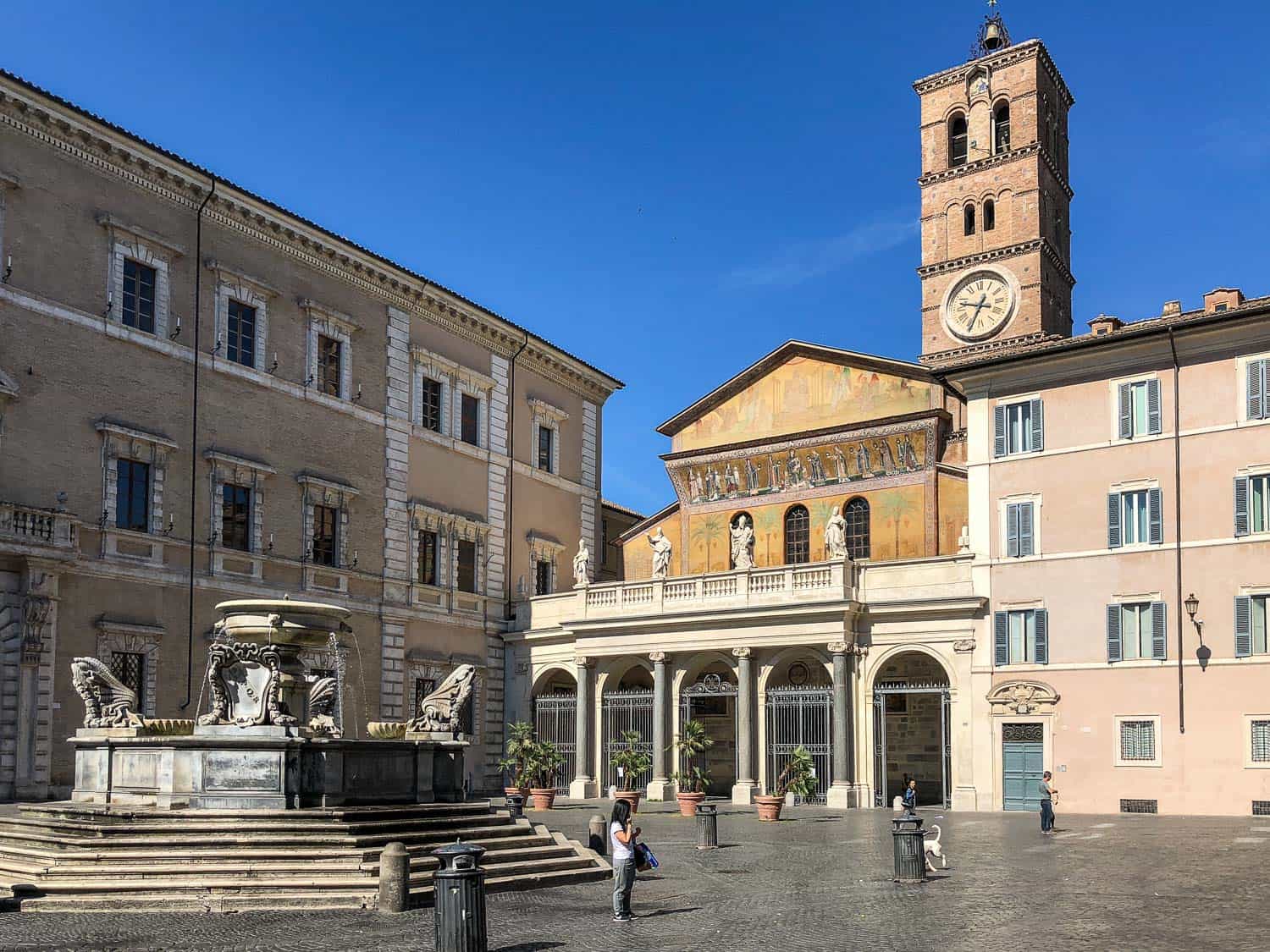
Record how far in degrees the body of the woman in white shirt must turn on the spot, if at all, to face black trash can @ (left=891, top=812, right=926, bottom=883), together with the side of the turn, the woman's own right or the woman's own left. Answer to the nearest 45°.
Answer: approximately 45° to the woman's own left

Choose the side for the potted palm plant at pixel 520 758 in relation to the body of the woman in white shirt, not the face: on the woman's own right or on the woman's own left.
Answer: on the woman's own left

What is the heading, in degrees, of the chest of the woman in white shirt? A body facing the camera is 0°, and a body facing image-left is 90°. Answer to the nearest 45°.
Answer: approximately 270°

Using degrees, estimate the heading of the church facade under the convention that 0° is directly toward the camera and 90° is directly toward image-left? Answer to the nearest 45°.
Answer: approximately 45°

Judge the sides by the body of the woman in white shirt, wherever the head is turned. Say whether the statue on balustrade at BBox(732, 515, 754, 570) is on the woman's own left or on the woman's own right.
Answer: on the woman's own left

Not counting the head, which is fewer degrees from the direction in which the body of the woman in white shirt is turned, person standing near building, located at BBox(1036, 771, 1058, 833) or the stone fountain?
the person standing near building

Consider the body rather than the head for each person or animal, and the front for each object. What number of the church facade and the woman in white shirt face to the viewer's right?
1
